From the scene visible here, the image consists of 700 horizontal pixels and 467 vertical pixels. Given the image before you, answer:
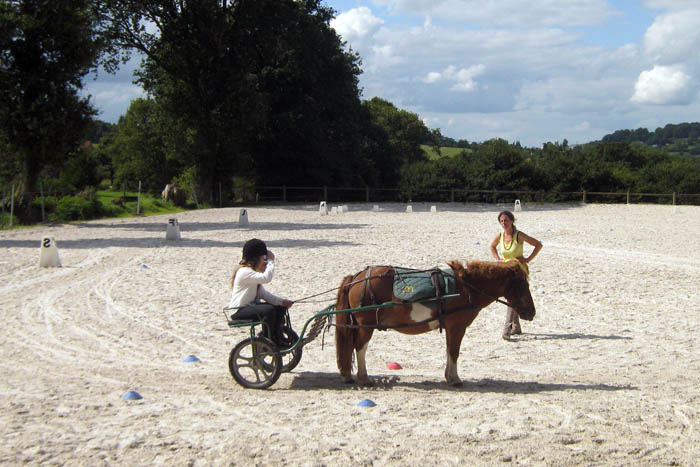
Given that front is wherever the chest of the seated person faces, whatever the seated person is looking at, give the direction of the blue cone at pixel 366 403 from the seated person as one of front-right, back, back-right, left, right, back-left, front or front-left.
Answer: front-right

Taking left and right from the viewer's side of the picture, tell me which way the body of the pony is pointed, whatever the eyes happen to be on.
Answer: facing to the right of the viewer

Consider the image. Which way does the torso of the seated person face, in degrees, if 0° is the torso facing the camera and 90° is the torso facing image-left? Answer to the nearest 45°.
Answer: approximately 270°

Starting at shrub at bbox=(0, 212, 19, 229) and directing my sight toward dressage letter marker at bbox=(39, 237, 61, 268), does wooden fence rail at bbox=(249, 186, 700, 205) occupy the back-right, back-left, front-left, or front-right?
back-left

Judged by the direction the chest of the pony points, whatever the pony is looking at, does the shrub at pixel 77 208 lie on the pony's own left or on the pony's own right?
on the pony's own left

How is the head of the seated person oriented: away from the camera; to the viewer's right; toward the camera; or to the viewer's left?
to the viewer's right

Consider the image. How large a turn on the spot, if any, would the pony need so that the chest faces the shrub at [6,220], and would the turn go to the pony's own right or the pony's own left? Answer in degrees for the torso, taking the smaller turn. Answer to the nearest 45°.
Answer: approximately 135° to the pony's own left

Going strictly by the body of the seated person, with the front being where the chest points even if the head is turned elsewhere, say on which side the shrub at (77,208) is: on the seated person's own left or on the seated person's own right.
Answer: on the seated person's own left

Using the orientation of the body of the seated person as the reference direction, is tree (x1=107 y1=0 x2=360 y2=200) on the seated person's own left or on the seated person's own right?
on the seated person's own left

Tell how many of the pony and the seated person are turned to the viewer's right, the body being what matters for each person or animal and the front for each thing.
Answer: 2

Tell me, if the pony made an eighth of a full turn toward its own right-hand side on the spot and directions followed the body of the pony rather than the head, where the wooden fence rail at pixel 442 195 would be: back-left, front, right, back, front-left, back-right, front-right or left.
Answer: back-left
